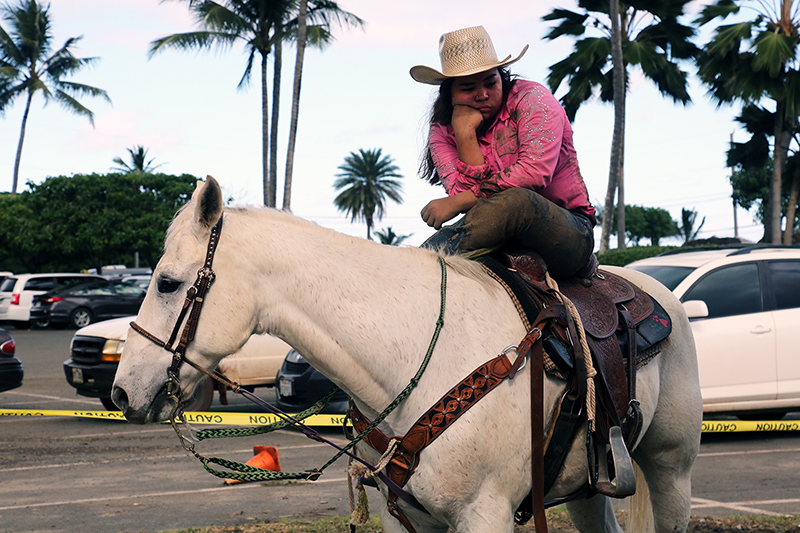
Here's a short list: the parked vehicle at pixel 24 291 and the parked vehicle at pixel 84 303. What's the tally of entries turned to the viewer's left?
0

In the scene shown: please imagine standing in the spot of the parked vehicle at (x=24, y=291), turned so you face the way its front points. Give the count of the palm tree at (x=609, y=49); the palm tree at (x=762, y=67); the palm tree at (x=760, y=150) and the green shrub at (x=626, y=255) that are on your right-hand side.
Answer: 4

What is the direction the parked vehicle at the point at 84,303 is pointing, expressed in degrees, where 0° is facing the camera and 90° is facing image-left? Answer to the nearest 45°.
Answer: approximately 225°

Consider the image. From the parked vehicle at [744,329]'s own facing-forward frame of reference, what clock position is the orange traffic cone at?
The orange traffic cone is roughly at 12 o'clock from the parked vehicle.

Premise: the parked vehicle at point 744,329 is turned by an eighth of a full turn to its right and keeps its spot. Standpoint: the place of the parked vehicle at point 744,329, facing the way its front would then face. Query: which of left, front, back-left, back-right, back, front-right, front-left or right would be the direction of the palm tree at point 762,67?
right

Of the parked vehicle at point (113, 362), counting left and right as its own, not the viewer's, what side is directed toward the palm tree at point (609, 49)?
back

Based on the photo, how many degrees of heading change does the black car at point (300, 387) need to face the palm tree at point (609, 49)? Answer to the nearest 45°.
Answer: approximately 180°

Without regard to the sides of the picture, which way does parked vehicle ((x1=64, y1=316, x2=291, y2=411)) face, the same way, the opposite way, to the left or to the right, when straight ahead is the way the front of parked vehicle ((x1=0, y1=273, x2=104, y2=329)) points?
the opposite way

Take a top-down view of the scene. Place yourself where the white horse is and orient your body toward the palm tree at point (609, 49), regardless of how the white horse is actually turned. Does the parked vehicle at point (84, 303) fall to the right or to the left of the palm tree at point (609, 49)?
left

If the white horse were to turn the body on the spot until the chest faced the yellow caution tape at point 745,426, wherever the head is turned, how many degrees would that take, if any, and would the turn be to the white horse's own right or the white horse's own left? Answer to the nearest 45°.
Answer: approximately 180°

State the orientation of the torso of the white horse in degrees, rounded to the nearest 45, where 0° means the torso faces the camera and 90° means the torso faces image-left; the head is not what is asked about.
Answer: approximately 45°
